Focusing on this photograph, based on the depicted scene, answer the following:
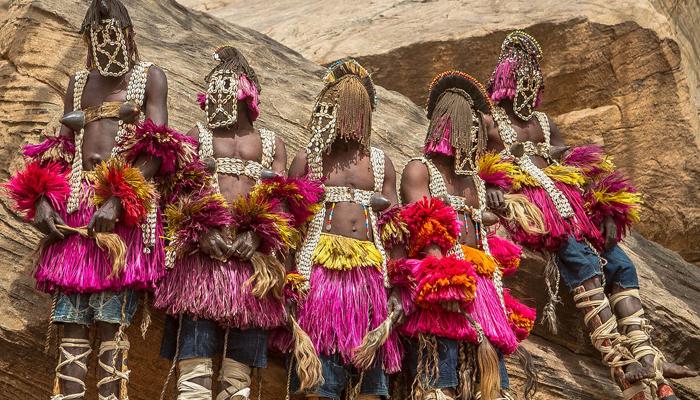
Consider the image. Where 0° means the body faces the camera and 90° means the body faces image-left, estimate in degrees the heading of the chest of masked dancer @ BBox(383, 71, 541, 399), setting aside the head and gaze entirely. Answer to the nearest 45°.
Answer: approximately 315°

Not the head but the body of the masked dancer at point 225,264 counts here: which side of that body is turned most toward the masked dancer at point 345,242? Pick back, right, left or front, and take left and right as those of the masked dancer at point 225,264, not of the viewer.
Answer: left

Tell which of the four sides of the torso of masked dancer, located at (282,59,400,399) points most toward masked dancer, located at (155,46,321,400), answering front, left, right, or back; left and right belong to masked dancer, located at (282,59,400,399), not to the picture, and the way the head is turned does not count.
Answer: right

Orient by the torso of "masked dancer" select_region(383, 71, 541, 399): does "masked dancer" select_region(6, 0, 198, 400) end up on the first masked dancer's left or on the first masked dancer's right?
on the first masked dancer's right

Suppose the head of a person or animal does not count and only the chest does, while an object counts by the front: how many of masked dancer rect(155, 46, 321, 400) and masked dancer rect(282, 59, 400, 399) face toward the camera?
2

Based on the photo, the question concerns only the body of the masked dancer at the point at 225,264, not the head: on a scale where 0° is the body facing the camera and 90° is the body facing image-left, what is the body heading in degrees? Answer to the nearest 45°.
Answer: approximately 0°

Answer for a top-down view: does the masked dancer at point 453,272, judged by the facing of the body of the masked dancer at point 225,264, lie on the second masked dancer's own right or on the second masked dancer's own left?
on the second masked dancer's own left

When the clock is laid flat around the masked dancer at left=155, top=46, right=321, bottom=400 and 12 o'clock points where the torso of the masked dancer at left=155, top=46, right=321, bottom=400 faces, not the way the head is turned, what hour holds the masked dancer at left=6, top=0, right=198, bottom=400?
the masked dancer at left=6, top=0, right=198, bottom=400 is roughly at 3 o'clock from the masked dancer at left=155, top=46, right=321, bottom=400.
